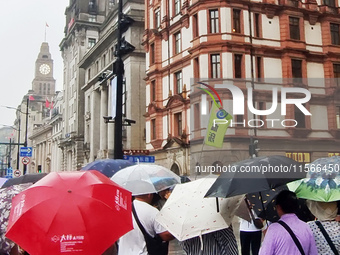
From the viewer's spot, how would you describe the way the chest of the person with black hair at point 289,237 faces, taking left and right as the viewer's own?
facing away from the viewer

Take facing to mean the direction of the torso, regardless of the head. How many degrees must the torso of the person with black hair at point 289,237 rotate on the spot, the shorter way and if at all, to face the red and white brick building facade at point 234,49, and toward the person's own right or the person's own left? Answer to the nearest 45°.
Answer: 0° — they already face it

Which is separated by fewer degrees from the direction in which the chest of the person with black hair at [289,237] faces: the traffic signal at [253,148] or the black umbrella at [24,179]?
the traffic signal

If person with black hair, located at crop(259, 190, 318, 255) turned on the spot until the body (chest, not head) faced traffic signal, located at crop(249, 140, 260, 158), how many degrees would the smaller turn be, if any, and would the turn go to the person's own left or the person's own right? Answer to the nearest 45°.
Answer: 0° — they already face it

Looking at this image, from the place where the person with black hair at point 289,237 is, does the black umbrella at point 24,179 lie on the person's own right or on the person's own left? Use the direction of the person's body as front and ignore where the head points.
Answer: on the person's own left

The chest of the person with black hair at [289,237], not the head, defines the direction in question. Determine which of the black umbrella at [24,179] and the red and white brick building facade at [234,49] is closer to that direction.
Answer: the red and white brick building facade

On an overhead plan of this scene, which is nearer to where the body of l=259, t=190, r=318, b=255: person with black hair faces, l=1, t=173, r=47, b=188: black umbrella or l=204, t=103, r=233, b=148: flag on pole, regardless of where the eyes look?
the flag on pole

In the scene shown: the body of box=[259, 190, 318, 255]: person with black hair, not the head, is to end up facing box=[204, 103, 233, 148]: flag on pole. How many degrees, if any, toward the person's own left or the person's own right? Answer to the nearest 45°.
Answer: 0° — they already face it
